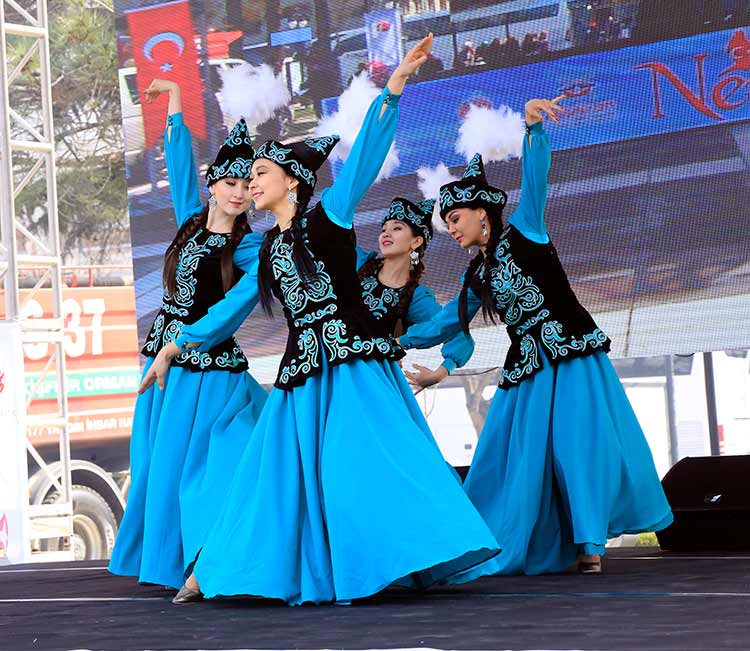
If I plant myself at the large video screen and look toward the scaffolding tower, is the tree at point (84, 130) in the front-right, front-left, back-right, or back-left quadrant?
front-right

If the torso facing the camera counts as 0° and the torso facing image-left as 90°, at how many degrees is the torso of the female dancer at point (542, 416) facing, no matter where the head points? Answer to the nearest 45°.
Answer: approximately 45°

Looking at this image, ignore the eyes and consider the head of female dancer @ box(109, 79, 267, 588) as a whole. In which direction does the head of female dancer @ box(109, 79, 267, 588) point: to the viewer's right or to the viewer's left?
to the viewer's right

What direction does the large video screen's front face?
toward the camera

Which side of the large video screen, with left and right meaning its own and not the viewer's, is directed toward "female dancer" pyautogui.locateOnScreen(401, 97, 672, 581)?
front

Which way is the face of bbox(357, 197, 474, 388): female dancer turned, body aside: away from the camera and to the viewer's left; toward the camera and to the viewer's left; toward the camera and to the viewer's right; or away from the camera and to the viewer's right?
toward the camera and to the viewer's left

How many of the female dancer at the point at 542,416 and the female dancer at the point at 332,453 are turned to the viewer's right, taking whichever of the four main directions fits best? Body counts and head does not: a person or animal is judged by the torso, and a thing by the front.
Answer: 0

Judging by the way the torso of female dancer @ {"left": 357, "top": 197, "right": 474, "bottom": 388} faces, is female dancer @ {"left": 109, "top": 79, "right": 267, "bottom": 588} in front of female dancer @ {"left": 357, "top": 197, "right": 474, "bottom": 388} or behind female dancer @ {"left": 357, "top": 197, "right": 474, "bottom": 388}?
in front

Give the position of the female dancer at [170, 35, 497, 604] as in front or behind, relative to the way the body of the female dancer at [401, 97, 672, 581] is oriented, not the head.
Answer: in front

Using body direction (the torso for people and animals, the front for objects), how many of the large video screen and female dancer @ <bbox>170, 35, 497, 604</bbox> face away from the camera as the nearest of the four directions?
0

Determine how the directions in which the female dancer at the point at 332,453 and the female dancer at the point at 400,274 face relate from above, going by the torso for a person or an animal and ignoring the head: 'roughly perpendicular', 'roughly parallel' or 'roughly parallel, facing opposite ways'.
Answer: roughly parallel

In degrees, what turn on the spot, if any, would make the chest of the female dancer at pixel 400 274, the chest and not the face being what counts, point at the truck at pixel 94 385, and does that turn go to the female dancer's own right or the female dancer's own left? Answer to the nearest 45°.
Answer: approximately 90° to the female dancer's own right

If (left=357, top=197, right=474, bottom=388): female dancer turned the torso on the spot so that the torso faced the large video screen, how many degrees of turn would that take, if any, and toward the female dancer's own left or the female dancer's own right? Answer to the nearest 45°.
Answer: approximately 180°

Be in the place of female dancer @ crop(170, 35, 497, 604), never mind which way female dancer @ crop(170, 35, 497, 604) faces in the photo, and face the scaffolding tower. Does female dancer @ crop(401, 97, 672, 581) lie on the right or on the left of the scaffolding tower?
right
